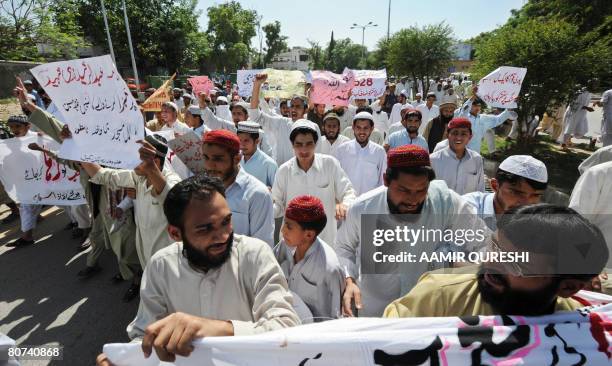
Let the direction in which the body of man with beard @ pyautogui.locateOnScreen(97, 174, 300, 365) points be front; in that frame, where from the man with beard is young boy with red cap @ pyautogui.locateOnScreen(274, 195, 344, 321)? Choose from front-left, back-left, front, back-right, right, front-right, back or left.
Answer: back-left

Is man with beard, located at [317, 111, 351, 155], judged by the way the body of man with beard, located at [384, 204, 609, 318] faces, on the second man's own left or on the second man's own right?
on the second man's own right

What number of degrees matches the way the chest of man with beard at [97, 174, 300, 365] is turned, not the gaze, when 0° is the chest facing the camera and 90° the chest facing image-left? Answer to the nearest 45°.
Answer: approximately 0°

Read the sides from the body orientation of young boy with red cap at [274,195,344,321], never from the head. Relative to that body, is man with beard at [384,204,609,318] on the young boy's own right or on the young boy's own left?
on the young boy's own left

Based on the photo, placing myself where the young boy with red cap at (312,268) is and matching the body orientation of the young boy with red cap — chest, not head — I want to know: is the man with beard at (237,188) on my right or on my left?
on my right

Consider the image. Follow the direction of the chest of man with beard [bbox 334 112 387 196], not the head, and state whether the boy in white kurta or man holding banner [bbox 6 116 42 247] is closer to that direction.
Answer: the boy in white kurta

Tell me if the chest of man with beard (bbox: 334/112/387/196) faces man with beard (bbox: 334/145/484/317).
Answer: yes

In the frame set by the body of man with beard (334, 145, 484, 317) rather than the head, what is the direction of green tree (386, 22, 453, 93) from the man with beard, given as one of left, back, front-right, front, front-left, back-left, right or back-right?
back
